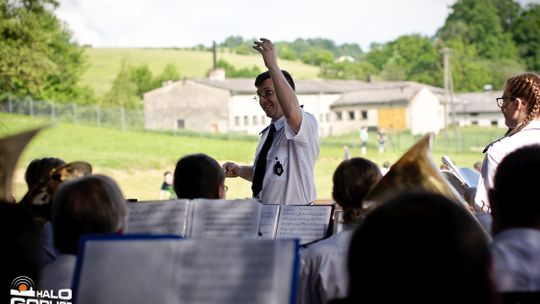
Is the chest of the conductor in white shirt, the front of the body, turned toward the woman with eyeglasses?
no

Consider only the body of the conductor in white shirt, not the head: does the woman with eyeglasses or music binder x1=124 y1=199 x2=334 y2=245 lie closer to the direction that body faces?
the music binder

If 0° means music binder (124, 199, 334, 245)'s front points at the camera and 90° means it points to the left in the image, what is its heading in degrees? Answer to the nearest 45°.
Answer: approximately 0°

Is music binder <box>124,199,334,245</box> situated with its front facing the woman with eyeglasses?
no

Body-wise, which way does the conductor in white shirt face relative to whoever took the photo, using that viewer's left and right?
facing the viewer and to the left of the viewer

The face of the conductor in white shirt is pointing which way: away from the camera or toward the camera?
toward the camera

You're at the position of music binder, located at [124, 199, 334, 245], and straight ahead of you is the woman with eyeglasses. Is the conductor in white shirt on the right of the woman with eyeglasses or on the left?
left

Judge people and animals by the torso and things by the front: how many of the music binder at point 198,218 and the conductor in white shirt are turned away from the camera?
0
